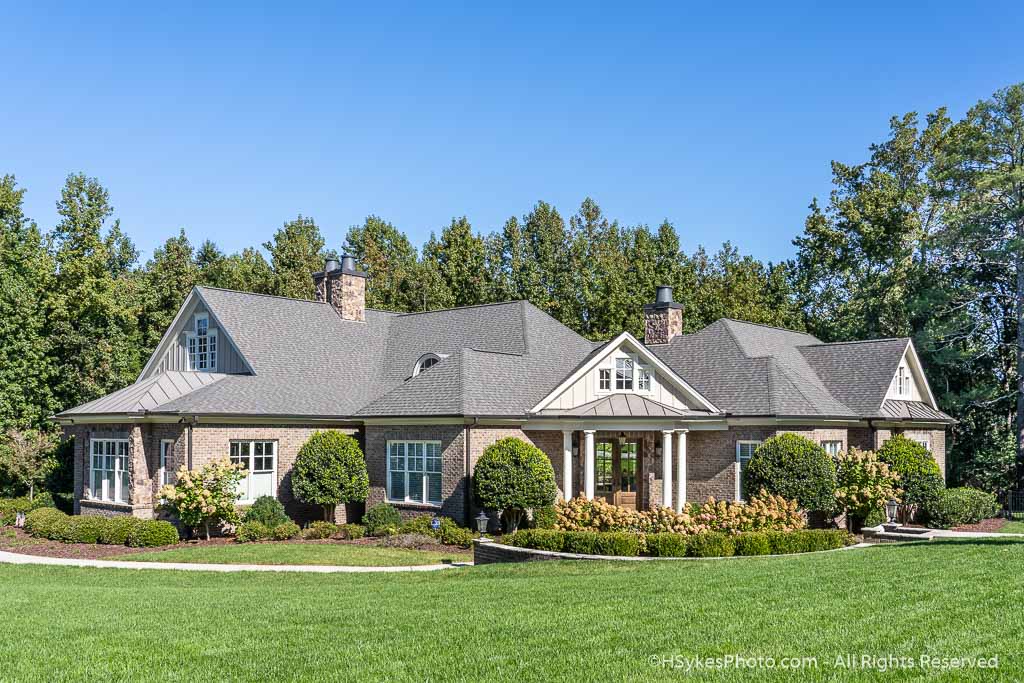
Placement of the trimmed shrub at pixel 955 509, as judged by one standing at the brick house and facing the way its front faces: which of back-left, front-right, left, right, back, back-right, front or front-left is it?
left

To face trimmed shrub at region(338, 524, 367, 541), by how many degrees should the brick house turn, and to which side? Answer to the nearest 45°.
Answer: approximately 45° to its right

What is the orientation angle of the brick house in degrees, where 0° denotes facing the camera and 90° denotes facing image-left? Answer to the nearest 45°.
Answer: approximately 0°

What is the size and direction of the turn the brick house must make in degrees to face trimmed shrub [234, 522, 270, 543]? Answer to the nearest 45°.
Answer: approximately 45° to its right

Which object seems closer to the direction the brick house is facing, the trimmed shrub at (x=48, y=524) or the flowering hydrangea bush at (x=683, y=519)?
the flowering hydrangea bush

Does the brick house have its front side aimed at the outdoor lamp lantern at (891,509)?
no

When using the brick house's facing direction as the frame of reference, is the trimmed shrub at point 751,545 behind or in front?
in front

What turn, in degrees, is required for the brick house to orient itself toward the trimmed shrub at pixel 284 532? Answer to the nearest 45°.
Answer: approximately 45° to its right

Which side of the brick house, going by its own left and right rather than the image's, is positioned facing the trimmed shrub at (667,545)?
front

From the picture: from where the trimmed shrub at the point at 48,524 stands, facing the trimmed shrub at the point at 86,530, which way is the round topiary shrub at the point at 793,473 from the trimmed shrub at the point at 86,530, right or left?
left
